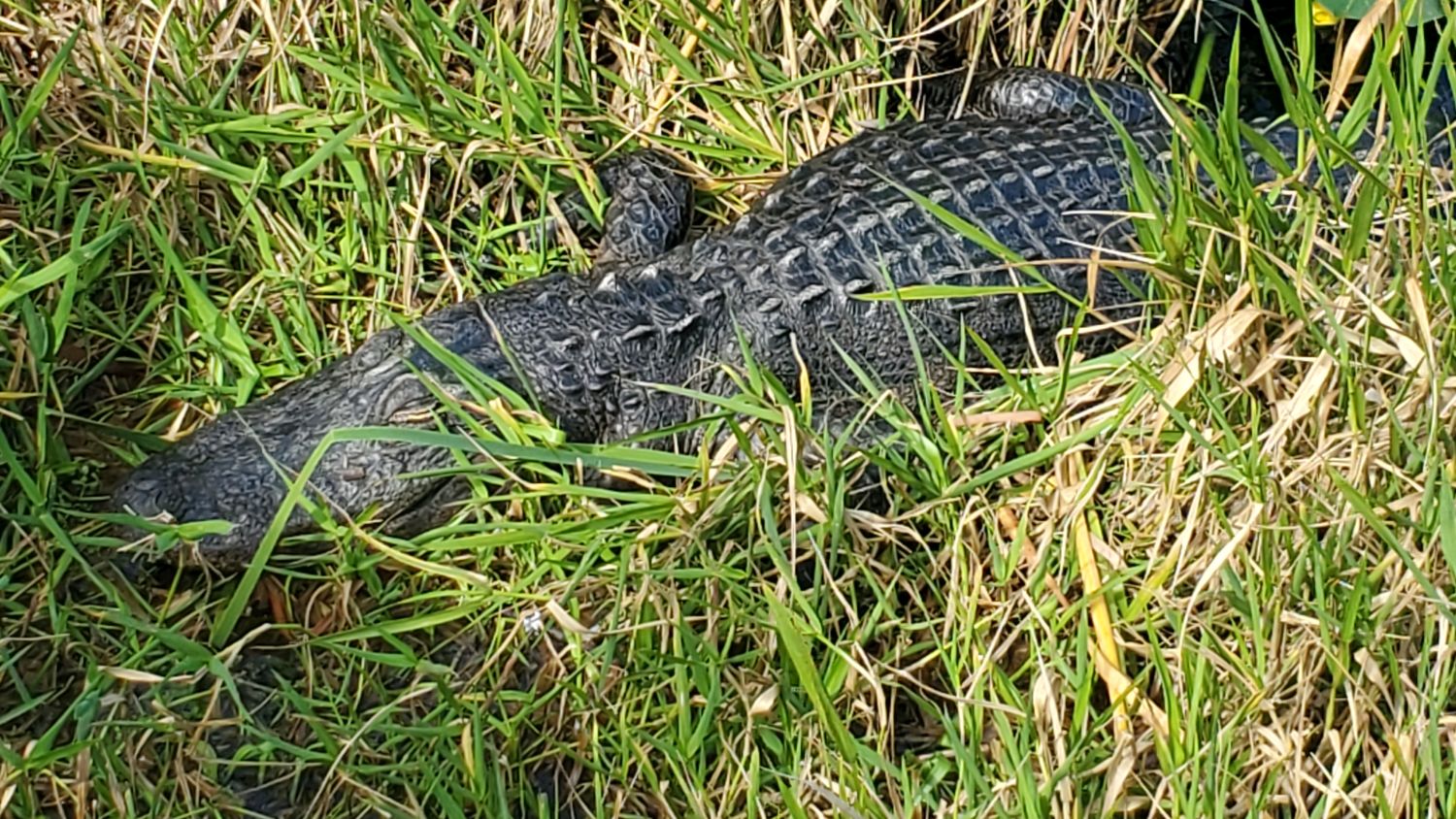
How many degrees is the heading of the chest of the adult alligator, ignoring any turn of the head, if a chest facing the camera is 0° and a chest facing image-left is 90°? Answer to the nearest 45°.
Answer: approximately 45°
